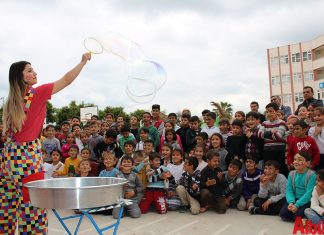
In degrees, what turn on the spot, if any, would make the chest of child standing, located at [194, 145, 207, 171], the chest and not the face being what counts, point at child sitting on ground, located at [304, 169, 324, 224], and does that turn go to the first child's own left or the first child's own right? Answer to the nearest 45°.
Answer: approximately 90° to the first child's own left

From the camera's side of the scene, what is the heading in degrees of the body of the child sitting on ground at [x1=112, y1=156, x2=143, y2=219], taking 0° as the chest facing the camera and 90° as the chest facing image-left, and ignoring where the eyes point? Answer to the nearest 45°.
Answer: approximately 0°

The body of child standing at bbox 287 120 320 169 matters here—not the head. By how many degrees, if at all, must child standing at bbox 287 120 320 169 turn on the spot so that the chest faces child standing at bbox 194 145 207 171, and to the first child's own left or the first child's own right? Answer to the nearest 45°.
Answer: approximately 45° to the first child's own right

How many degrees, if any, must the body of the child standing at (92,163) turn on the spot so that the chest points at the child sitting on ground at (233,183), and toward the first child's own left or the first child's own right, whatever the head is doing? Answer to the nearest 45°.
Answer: approximately 45° to the first child's own left

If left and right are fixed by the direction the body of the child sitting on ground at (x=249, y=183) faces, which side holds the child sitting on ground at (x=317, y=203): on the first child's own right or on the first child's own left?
on the first child's own left

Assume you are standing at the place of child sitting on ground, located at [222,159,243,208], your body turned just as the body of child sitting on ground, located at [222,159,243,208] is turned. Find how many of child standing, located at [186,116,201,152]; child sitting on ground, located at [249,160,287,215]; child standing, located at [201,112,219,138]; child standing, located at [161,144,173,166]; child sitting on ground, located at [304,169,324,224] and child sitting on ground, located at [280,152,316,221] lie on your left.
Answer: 3

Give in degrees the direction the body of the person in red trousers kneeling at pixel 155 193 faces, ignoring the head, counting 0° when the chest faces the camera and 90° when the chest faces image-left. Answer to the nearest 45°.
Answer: approximately 0°

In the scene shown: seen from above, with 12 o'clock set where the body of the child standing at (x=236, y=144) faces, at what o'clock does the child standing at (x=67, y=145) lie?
the child standing at (x=67, y=145) is roughly at 2 o'clock from the child standing at (x=236, y=144).
